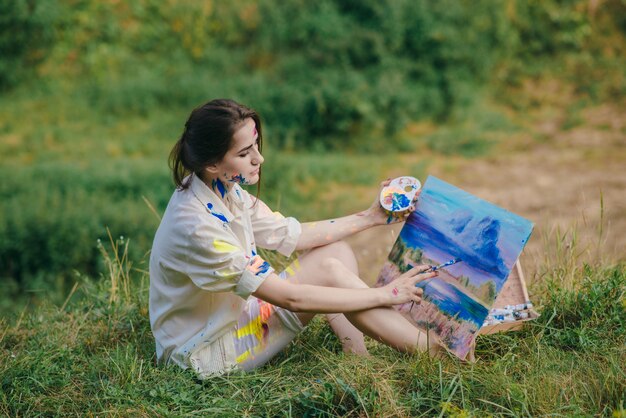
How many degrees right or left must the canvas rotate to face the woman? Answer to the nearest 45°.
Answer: approximately 45° to its right

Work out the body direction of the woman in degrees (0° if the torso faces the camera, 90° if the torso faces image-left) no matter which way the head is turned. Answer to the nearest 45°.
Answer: approximately 270°

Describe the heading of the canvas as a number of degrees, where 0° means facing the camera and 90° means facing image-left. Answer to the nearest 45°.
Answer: approximately 45°

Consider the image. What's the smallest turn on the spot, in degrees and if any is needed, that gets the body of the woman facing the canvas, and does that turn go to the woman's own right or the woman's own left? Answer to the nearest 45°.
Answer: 0° — they already face it

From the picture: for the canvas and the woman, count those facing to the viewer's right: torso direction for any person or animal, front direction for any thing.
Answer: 1
